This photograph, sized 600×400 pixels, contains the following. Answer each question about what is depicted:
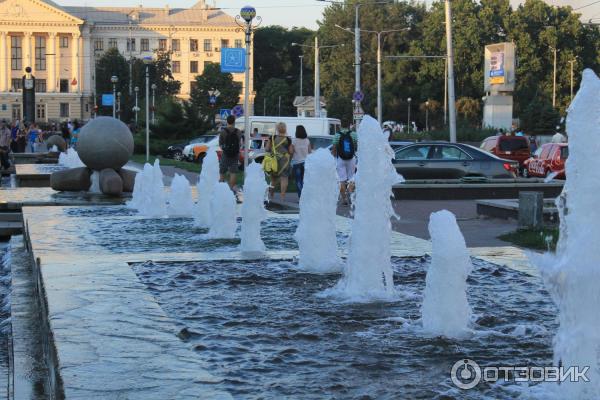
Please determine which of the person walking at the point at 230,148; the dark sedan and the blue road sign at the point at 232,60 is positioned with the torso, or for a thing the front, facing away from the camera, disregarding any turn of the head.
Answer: the person walking

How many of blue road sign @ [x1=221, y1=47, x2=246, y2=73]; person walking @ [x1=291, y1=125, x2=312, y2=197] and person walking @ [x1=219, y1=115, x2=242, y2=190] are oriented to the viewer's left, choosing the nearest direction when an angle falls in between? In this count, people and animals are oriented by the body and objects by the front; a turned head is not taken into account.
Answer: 0

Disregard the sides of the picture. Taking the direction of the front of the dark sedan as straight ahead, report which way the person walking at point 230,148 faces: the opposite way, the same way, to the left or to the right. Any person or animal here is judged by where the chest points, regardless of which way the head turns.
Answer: to the right

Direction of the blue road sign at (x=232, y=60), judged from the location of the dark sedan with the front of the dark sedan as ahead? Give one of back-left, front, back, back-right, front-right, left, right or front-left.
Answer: front-right

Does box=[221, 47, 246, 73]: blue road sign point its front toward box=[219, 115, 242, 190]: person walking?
yes

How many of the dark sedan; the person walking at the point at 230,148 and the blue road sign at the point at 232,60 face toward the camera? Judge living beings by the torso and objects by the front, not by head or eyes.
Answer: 1

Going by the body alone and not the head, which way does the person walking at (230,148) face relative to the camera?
away from the camera

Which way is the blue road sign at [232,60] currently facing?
toward the camera

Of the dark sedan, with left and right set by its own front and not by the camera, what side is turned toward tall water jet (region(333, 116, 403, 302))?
left

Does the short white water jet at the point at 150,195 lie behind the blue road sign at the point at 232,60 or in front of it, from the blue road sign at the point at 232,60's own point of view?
in front

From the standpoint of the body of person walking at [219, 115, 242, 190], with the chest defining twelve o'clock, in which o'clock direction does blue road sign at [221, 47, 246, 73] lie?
The blue road sign is roughly at 12 o'clock from the person walking.

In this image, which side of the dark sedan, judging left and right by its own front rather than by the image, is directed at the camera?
left
